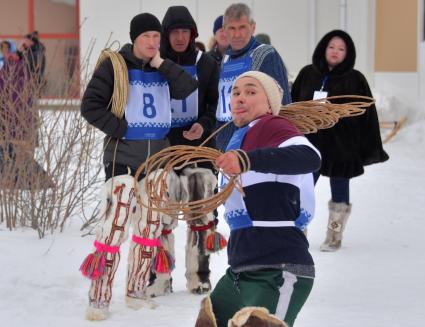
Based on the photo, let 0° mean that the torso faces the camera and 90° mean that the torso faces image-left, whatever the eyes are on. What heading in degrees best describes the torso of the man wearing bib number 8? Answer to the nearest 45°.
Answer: approximately 315°

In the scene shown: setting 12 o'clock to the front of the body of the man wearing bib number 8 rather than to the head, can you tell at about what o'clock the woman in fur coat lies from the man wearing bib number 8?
The woman in fur coat is roughly at 9 o'clock from the man wearing bib number 8.

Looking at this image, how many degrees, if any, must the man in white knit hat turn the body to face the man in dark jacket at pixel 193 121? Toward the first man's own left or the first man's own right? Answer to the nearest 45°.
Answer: approximately 135° to the first man's own right

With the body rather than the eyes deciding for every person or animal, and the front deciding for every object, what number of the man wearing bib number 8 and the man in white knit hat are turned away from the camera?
0

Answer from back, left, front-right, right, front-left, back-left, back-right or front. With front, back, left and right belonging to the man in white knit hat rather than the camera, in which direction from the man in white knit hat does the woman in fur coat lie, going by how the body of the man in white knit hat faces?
back-right

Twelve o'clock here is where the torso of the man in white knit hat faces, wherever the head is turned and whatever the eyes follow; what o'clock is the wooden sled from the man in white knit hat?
The wooden sled is roughly at 5 o'clock from the man in white knit hat.

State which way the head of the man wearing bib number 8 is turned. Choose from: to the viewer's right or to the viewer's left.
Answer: to the viewer's right

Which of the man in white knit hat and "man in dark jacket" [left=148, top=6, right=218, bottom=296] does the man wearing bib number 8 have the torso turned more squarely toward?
the man in white knit hat

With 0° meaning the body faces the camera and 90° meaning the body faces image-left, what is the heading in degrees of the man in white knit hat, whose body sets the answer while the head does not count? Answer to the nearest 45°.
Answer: approximately 45°
